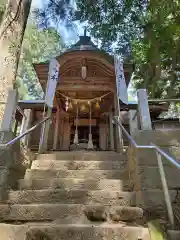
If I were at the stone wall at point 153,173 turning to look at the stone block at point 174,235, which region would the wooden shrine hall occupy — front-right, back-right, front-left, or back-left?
back-right

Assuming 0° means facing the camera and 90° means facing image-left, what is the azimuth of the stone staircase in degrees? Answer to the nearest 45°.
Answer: approximately 0°

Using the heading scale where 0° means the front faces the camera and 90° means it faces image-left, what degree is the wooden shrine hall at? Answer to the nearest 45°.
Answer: approximately 0°

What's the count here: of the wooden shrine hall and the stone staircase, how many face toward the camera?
2

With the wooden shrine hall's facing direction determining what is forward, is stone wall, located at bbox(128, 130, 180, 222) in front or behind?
in front

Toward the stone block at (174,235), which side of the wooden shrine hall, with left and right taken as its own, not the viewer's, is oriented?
front

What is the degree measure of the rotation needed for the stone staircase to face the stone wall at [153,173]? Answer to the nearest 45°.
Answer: approximately 90° to its left
